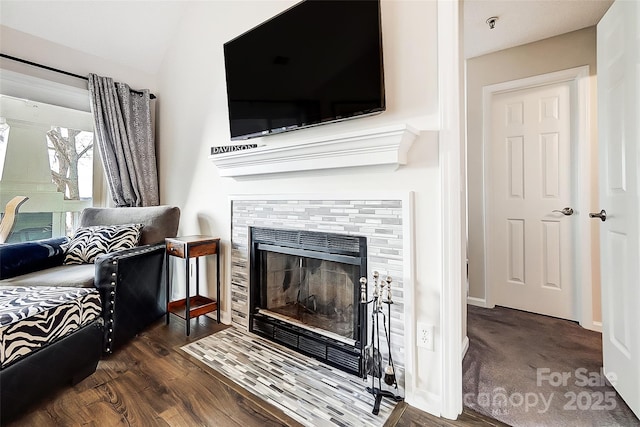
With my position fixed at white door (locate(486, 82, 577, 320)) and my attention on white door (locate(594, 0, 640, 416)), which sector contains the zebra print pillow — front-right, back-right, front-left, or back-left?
front-right

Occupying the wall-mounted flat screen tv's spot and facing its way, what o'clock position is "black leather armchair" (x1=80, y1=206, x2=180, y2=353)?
The black leather armchair is roughly at 2 o'clock from the wall-mounted flat screen tv.

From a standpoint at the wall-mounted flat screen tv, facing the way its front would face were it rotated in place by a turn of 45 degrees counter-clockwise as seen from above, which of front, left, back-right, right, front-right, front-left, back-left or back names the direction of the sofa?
right

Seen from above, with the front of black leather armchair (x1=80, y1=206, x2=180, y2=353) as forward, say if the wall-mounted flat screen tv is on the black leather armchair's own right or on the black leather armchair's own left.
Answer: on the black leather armchair's own left
